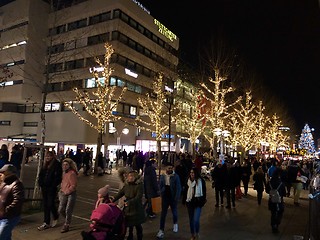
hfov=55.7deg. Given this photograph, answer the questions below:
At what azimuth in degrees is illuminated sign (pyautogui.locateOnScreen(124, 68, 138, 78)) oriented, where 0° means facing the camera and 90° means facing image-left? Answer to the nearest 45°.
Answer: approximately 315°

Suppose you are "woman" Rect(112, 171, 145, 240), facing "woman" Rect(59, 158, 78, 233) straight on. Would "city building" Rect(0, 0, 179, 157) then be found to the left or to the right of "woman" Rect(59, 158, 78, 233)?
right

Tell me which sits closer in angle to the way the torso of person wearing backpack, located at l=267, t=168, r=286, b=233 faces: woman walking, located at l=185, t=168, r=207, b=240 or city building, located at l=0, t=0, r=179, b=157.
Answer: the city building

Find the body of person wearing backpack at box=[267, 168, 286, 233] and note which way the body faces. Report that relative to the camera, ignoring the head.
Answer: away from the camera

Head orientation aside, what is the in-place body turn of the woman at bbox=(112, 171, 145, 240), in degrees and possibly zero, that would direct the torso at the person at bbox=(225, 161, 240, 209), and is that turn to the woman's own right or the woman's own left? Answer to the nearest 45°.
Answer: approximately 180°

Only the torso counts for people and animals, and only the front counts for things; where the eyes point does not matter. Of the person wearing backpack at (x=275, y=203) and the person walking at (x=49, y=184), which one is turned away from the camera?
the person wearing backpack

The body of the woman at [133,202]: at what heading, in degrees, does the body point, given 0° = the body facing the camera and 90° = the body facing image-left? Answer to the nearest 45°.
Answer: approximately 45°

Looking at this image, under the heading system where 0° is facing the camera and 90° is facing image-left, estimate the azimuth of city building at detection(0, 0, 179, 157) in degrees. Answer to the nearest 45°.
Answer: approximately 315°

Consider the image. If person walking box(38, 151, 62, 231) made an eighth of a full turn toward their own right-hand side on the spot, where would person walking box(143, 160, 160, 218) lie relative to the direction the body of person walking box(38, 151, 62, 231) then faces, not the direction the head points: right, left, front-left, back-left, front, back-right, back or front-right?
back
